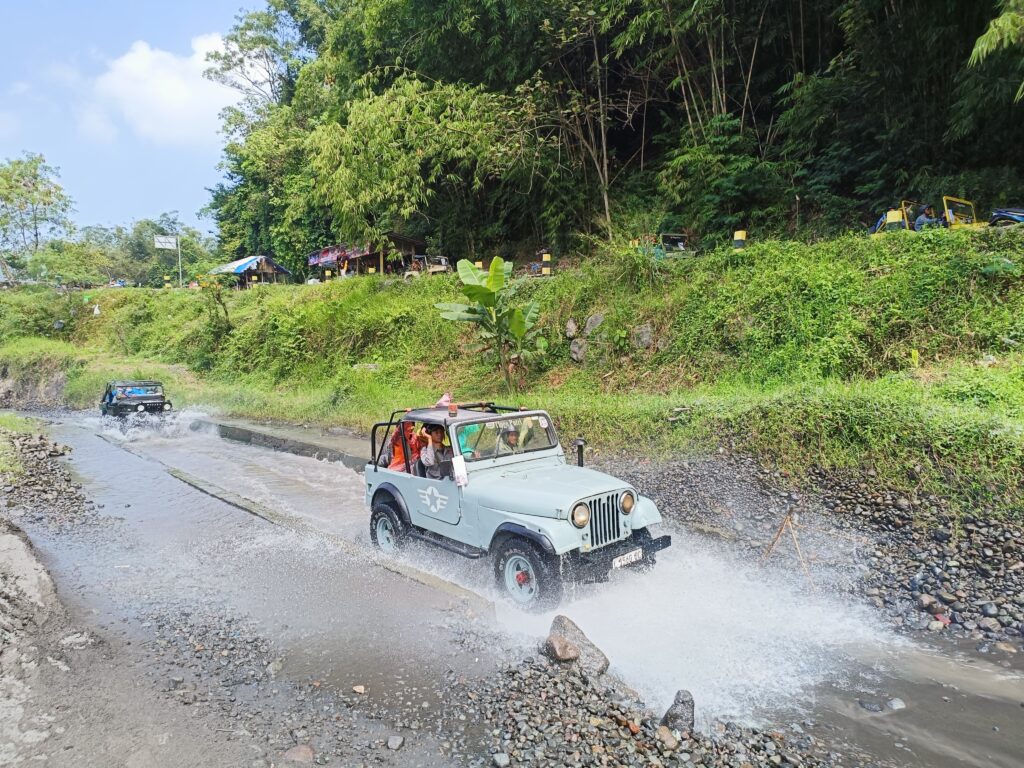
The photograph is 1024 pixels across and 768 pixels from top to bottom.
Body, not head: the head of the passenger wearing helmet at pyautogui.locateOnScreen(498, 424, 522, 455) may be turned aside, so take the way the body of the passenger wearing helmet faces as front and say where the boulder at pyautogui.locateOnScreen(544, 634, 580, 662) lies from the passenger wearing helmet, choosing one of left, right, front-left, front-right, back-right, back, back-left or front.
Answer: front-right

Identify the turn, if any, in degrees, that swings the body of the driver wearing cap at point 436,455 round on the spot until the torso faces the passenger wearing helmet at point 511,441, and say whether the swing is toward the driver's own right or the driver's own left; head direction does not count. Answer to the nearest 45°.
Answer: approximately 45° to the driver's own left

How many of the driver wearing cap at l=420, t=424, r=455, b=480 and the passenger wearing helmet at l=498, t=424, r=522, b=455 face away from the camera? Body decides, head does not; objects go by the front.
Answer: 0

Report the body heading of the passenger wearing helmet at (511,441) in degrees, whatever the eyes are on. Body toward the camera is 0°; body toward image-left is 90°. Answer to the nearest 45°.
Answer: approximately 315°

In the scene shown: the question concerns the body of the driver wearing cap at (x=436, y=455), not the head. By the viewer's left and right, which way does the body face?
facing the viewer and to the right of the viewer

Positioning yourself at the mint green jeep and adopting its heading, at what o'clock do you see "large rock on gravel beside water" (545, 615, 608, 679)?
The large rock on gravel beside water is roughly at 1 o'clock from the mint green jeep.

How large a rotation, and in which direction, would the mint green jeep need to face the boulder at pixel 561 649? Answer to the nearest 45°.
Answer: approximately 45° to its right

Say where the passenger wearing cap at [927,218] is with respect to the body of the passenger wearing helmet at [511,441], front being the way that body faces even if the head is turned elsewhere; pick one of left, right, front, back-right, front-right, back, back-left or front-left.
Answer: left

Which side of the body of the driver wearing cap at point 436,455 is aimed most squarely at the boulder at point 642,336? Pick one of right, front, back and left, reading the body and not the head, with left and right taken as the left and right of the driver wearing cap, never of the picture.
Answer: left

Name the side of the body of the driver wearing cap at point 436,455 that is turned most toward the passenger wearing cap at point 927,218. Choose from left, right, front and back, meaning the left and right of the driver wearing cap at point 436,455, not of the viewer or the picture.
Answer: left

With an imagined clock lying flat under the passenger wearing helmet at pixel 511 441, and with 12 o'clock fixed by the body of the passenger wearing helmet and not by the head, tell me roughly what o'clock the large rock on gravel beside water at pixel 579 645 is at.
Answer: The large rock on gravel beside water is roughly at 1 o'clock from the passenger wearing helmet.

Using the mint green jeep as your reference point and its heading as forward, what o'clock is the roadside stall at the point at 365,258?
The roadside stall is roughly at 7 o'clock from the mint green jeep.
